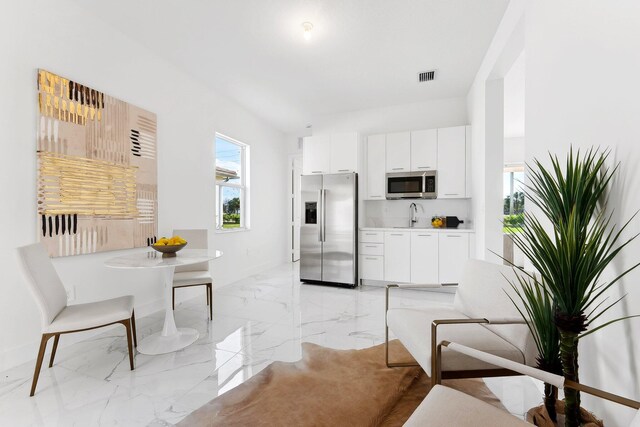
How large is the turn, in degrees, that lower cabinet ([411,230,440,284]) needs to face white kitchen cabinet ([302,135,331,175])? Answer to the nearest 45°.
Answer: approximately 90° to its right

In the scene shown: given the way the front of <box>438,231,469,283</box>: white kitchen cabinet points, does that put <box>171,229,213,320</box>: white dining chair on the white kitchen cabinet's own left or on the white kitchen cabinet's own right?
on the white kitchen cabinet's own right

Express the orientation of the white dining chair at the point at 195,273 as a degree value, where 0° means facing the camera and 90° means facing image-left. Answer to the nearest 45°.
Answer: approximately 45°

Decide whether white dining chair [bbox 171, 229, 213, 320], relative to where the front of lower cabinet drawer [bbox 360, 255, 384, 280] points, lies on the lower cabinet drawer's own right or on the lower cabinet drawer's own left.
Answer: on the lower cabinet drawer's own right

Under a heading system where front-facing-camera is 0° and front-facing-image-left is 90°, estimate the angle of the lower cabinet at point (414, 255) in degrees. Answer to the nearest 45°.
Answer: approximately 0°

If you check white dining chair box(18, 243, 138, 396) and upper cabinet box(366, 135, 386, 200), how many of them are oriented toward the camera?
1
